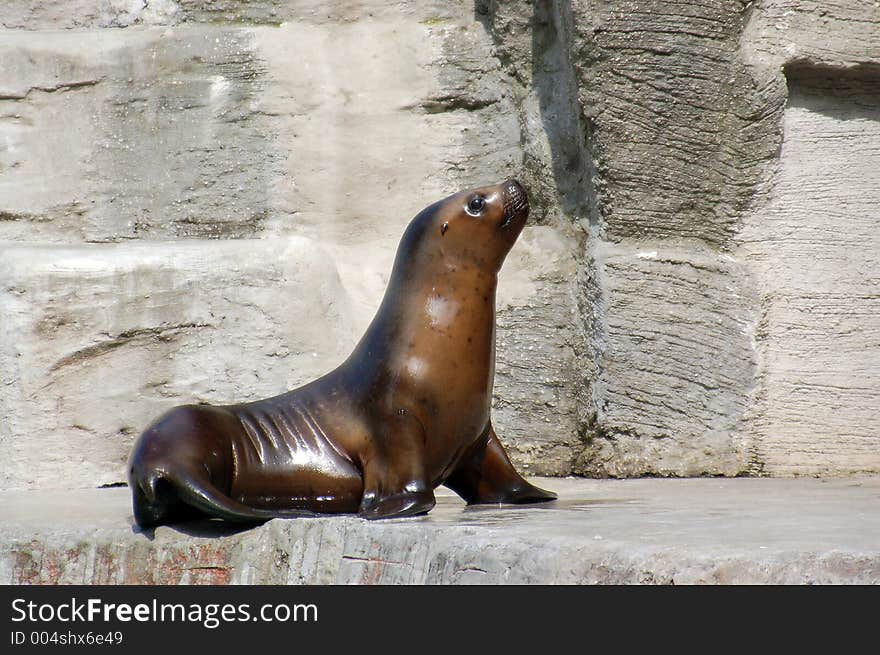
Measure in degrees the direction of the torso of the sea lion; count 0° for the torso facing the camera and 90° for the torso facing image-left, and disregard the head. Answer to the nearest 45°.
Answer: approximately 270°

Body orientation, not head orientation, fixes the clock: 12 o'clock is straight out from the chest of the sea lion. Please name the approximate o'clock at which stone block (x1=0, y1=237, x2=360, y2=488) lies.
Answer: The stone block is roughly at 8 o'clock from the sea lion.
